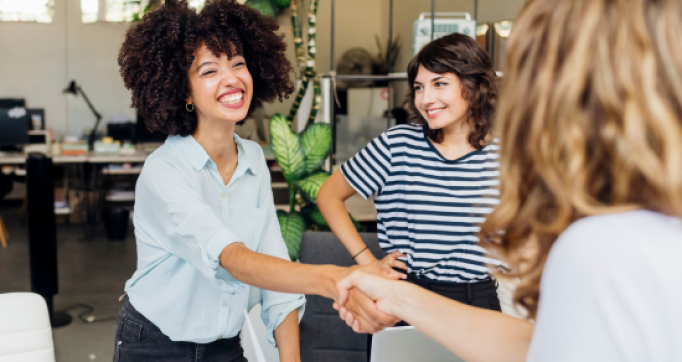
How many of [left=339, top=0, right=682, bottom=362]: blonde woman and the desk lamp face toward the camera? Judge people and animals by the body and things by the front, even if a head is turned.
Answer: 0

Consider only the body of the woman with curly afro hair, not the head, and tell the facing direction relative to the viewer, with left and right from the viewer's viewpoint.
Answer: facing the viewer and to the right of the viewer

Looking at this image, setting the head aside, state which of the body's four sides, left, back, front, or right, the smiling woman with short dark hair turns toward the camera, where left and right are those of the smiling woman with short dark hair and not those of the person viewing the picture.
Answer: front

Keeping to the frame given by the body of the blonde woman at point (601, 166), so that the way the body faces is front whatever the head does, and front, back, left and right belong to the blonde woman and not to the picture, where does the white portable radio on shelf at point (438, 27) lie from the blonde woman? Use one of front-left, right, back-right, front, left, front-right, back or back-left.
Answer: front-right

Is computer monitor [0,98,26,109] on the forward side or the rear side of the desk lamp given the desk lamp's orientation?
on the forward side

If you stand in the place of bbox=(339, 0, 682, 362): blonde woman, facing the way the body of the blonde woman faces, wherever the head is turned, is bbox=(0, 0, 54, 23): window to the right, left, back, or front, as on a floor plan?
front

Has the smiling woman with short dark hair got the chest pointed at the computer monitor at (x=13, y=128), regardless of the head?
no

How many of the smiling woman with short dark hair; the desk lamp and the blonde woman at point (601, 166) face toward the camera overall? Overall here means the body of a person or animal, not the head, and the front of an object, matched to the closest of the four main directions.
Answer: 1

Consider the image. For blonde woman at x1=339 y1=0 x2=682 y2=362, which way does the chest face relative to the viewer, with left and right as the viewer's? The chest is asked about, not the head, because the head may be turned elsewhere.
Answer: facing away from the viewer and to the left of the viewer

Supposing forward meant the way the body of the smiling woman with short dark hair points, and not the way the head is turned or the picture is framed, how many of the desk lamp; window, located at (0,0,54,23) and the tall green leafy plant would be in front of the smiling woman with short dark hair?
0

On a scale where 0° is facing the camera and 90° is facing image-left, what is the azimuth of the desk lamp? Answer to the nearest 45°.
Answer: approximately 90°

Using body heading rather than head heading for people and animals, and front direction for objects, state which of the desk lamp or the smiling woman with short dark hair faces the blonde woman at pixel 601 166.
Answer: the smiling woman with short dark hair

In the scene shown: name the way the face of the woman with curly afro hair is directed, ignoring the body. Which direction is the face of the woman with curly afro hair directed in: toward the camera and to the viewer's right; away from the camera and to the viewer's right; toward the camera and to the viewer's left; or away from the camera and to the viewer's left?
toward the camera and to the viewer's right

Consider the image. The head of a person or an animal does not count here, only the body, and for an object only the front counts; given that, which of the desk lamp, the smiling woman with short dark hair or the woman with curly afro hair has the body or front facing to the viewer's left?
the desk lamp
